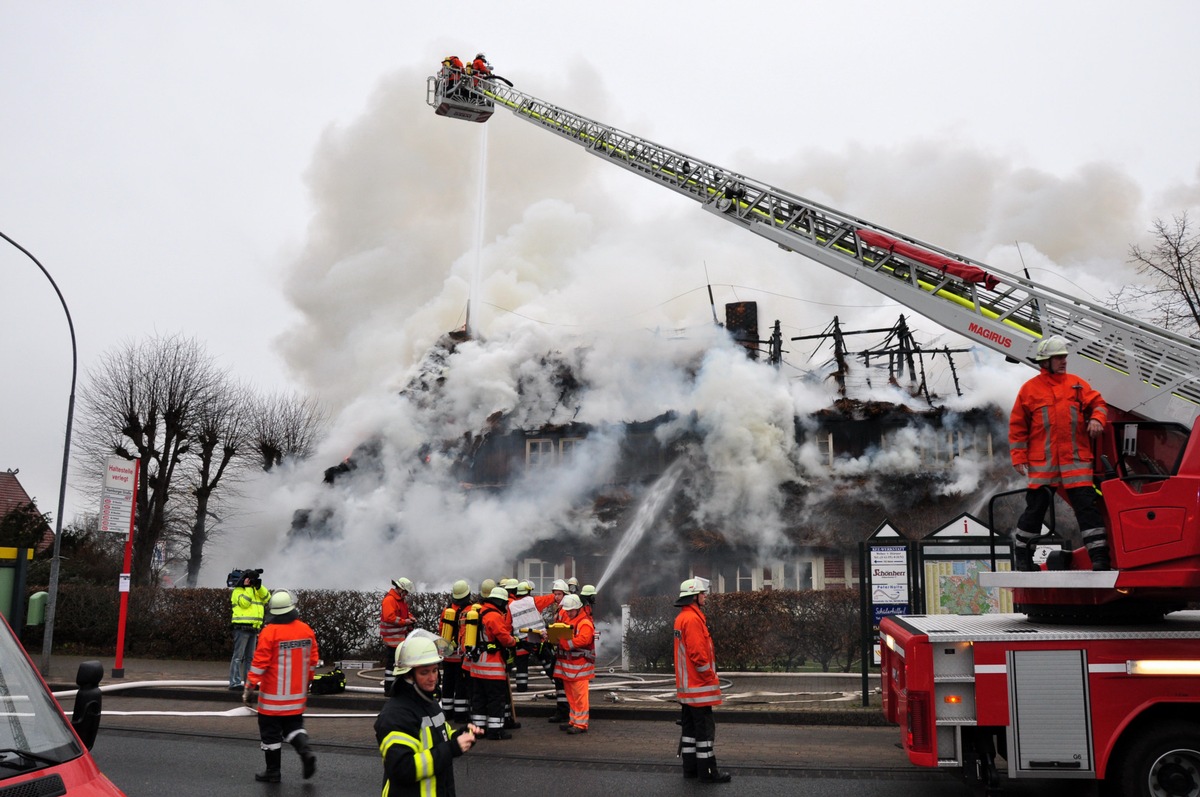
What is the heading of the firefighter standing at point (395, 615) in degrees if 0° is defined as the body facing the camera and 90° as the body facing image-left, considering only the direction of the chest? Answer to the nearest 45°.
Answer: approximately 270°

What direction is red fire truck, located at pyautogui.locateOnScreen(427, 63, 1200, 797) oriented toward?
to the viewer's right

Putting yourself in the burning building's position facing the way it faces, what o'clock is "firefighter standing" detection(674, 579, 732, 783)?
The firefighter standing is roughly at 12 o'clock from the burning building.

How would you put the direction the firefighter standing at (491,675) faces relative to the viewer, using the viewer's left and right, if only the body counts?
facing to the right of the viewer

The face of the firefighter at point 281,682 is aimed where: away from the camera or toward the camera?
away from the camera

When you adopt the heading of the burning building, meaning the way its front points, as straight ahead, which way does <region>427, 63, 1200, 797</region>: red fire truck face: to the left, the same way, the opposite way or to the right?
to the left

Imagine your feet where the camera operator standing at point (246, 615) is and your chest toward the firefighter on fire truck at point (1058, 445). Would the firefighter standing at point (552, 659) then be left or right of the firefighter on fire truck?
left

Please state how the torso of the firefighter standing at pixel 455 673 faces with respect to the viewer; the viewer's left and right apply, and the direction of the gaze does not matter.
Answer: facing away from the viewer and to the right of the viewer

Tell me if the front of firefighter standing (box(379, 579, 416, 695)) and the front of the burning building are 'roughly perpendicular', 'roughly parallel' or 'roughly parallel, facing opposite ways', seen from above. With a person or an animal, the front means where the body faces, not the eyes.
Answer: roughly perpendicular

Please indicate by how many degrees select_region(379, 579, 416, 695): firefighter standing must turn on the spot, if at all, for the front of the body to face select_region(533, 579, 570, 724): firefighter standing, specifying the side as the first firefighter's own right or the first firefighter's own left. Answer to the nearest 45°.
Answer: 0° — they already face them
